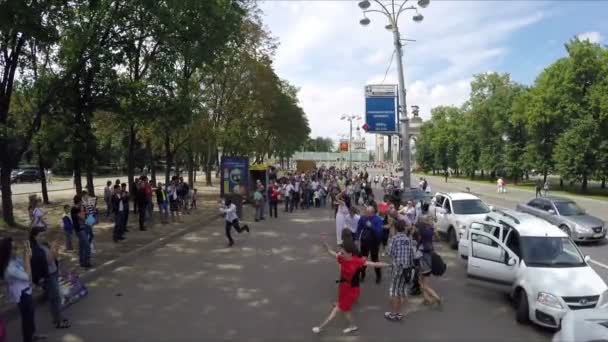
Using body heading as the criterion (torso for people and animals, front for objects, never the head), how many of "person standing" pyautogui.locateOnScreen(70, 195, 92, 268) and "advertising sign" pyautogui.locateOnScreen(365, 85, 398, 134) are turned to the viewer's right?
1

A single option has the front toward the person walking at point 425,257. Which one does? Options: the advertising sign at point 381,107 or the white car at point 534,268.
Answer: the advertising sign

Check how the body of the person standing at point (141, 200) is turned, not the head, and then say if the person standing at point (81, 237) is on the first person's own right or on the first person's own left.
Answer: on the first person's own right

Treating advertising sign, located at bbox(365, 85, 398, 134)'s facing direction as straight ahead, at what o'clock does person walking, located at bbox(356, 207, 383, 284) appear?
The person walking is roughly at 12 o'clock from the advertising sign.

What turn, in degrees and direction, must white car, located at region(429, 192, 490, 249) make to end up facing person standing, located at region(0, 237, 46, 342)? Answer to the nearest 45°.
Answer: approximately 90° to its right

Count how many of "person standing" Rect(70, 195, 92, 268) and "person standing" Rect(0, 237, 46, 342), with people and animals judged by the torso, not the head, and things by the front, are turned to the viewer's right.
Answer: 2

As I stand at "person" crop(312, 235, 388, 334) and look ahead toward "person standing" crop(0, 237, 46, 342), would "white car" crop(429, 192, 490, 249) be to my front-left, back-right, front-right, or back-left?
back-right

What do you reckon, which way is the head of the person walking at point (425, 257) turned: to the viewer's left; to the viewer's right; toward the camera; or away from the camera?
away from the camera

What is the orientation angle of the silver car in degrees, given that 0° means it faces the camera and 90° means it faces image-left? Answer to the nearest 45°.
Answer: approximately 315°

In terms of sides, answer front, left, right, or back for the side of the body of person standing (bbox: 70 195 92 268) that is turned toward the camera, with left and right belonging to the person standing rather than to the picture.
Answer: right

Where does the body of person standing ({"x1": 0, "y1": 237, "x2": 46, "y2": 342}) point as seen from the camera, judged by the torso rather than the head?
to the viewer's right
